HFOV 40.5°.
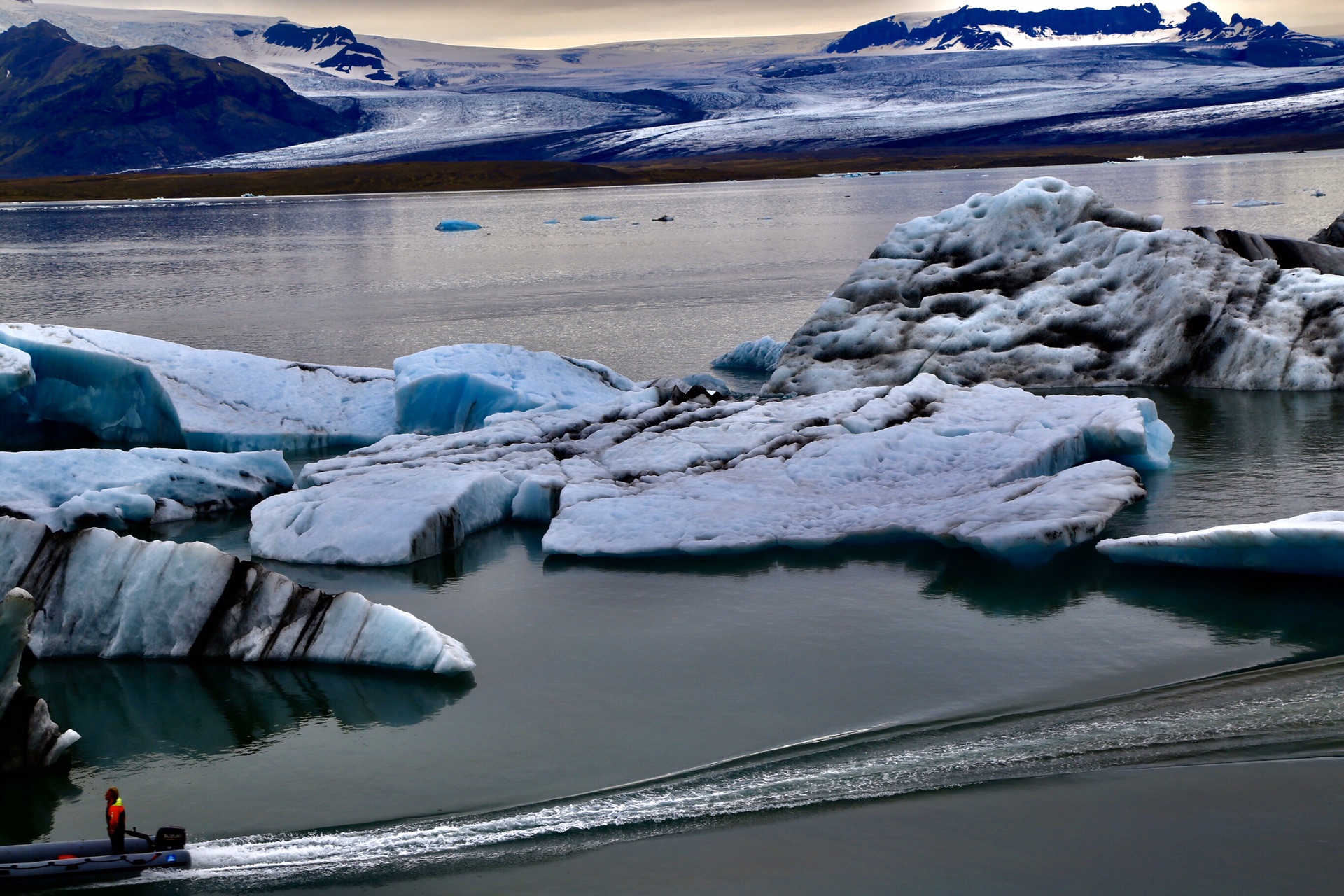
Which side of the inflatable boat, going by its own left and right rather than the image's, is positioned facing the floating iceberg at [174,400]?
right

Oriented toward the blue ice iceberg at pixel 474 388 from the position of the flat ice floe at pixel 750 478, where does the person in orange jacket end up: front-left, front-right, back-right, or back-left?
back-left

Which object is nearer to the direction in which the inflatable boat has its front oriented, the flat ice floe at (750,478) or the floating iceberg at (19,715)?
the floating iceberg

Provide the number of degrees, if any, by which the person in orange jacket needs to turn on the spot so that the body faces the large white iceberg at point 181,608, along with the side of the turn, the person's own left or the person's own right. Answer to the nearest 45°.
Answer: approximately 90° to the person's own right

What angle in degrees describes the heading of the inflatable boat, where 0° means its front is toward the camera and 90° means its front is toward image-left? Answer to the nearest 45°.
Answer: approximately 90°

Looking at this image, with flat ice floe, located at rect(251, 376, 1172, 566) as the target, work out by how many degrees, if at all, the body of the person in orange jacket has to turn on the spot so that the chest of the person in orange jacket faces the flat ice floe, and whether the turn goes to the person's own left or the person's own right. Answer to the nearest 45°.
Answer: approximately 135° to the person's own right

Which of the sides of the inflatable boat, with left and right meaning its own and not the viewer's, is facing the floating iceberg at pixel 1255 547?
back

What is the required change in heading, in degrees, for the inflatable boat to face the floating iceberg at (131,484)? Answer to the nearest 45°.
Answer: approximately 90° to its right

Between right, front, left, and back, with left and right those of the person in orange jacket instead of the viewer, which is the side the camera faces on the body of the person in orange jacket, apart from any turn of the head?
left

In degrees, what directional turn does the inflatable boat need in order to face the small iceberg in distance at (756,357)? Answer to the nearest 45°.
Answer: approximately 135° to its right

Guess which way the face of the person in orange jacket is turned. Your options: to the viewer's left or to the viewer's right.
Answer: to the viewer's left
